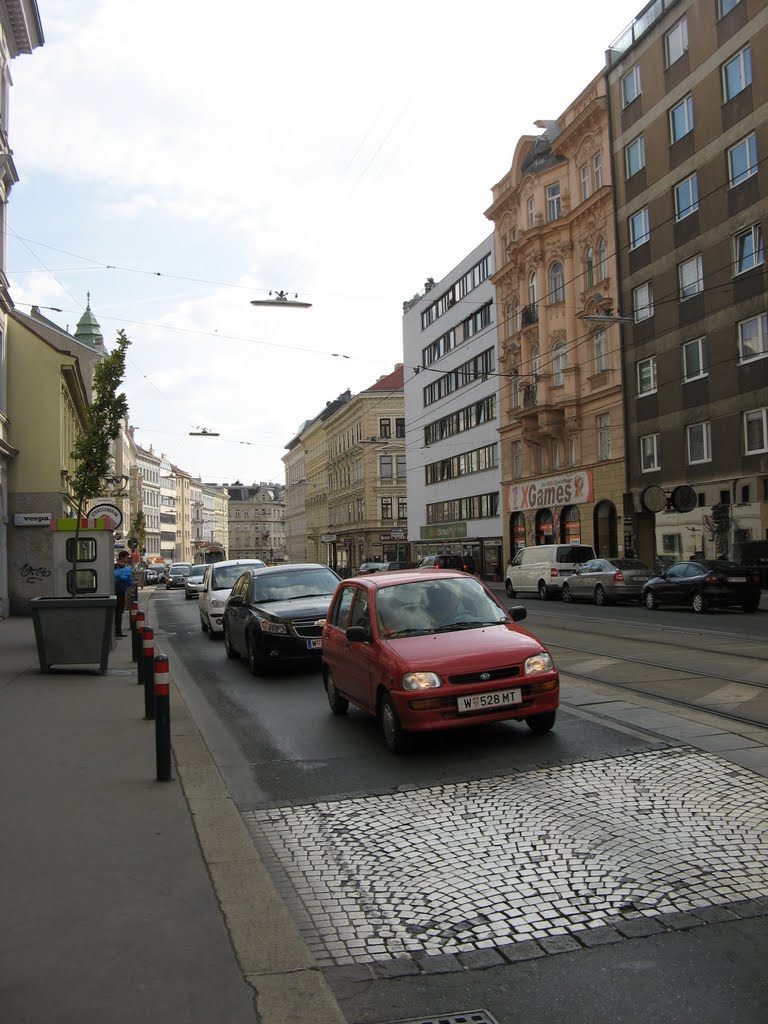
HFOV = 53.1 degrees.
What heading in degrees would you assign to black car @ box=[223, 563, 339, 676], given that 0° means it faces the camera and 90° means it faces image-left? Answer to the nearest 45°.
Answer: approximately 315°

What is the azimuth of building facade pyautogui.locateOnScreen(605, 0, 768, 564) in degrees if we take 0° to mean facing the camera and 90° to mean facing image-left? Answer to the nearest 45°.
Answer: approximately 45°

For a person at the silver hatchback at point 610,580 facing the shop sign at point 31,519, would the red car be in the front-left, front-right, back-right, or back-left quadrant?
front-left

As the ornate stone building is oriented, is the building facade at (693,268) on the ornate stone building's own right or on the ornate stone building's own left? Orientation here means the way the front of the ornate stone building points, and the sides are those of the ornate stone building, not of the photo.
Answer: on the ornate stone building's own left

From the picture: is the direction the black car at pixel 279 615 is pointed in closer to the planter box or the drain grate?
the drain grate

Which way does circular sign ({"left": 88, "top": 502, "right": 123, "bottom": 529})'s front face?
toward the camera

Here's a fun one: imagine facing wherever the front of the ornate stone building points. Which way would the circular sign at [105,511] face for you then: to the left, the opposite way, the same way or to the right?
to the left

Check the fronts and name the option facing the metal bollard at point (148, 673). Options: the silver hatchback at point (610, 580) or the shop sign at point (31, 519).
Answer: the shop sign

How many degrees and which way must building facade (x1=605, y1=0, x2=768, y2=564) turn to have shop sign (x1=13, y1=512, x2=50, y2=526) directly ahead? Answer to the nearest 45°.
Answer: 0° — it already faces it

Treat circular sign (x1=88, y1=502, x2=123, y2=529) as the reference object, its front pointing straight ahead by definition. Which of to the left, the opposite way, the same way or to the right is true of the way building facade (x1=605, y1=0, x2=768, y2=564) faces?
to the right

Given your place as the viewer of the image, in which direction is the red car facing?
facing the viewer and to the right of the viewer

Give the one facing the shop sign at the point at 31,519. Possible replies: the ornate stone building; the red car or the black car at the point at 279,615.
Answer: the ornate stone building

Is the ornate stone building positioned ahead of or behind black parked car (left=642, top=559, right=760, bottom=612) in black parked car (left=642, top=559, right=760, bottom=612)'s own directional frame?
ahead

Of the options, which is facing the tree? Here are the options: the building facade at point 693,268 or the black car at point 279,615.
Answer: the building facade

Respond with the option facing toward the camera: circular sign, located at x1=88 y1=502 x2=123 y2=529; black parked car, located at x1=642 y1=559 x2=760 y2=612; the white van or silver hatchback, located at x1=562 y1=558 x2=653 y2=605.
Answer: the circular sign
